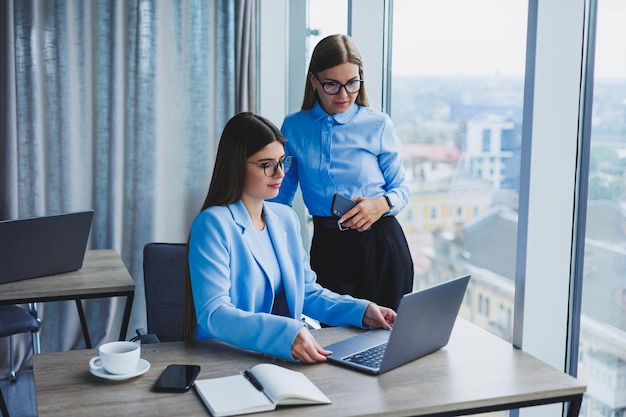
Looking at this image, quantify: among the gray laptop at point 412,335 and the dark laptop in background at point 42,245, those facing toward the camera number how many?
0

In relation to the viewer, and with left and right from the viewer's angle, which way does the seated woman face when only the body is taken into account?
facing the viewer and to the right of the viewer

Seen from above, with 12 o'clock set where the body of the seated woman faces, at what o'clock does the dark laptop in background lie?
The dark laptop in background is roughly at 6 o'clock from the seated woman.

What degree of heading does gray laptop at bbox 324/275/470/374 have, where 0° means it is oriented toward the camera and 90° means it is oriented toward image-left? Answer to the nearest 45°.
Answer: approximately 135°

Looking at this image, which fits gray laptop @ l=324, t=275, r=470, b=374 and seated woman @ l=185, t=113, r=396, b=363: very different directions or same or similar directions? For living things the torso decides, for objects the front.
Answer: very different directions

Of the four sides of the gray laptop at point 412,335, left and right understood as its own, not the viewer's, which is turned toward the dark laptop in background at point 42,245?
front

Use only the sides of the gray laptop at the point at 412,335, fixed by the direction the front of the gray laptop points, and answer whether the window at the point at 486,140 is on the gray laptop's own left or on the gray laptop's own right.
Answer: on the gray laptop's own right

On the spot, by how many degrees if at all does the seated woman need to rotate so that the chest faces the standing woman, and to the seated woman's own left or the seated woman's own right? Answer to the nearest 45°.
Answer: approximately 90° to the seated woman's own left

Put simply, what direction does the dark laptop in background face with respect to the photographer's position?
facing away from the viewer and to the left of the viewer
